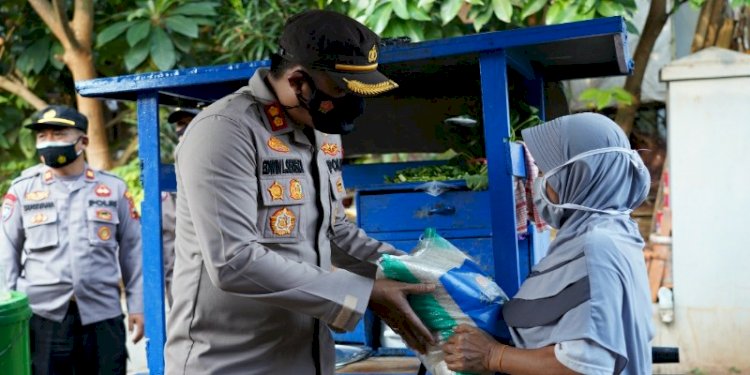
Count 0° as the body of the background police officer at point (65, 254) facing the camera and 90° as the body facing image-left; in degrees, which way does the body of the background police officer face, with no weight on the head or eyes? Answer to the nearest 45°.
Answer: approximately 0°

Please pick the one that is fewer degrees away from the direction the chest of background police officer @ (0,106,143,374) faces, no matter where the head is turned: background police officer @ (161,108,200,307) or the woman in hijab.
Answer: the woman in hijab

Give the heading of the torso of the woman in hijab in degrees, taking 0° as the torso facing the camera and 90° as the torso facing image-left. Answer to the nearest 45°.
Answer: approximately 90°

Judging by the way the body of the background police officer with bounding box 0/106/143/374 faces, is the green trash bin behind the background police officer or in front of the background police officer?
in front

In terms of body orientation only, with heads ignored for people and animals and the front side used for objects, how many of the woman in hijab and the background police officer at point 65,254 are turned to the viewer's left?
1

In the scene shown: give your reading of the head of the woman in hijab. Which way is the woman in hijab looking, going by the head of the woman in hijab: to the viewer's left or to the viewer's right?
to the viewer's left

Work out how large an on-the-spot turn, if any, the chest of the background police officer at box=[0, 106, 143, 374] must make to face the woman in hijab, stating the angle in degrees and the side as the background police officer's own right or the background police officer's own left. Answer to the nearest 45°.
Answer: approximately 45° to the background police officer's own left
